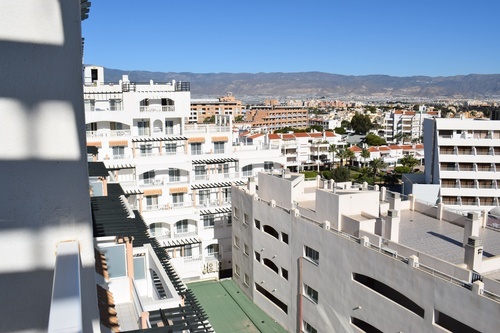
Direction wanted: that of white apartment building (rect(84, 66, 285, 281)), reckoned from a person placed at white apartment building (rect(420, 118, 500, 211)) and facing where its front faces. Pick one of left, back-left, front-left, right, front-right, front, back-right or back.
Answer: front-right

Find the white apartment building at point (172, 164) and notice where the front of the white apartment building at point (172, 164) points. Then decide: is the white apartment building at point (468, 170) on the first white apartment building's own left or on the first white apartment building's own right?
on the first white apartment building's own left

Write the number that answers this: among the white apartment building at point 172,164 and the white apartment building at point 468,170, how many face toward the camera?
2

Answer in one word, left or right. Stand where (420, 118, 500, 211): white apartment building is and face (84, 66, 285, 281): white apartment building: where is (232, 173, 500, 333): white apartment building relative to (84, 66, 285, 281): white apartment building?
left

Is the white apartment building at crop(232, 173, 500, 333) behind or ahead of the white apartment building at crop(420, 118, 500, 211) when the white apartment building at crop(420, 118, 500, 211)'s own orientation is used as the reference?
ahead

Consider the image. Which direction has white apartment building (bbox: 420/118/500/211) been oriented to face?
toward the camera

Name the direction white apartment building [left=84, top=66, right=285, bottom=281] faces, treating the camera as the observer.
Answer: facing the viewer

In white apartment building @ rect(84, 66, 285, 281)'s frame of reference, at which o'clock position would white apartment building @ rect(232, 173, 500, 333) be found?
white apartment building @ rect(232, 173, 500, 333) is roughly at 11 o'clock from white apartment building @ rect(84, 66, 285, 281).
